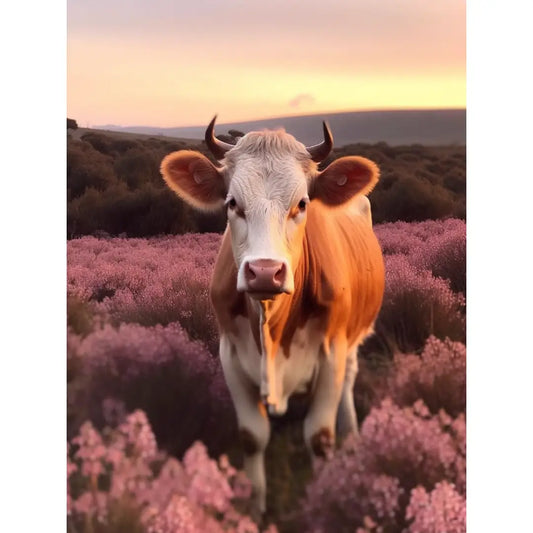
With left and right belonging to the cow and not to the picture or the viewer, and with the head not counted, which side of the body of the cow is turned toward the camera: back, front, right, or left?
front

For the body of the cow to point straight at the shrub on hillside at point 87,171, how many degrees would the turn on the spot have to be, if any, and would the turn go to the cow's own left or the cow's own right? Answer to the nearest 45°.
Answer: approximately 135° to the cow's own right

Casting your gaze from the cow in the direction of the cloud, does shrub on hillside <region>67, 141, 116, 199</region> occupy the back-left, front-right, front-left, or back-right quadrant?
front-left
